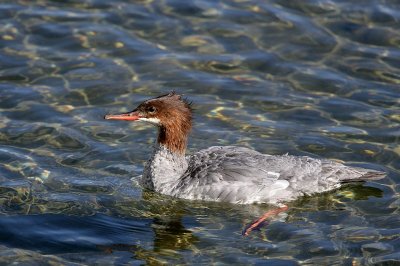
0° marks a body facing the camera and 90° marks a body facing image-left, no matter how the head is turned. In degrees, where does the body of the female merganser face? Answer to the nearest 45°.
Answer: approximately 90°
